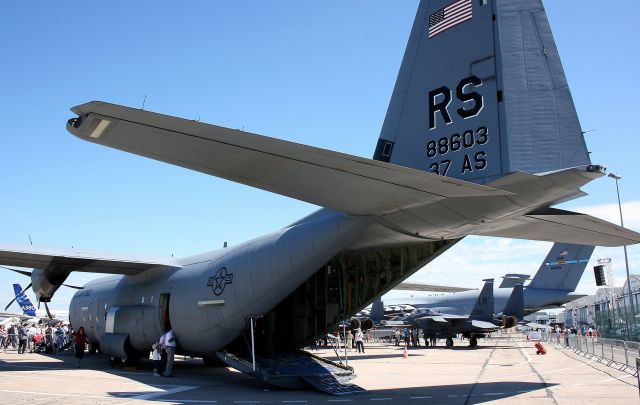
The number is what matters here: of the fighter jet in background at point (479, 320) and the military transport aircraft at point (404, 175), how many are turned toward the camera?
0

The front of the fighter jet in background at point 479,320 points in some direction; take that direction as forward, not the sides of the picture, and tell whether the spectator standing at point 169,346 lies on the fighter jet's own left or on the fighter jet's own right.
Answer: on the fighter jet's own left

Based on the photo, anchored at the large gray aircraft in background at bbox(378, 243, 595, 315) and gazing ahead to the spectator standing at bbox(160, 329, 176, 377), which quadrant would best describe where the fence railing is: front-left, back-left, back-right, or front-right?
front-left

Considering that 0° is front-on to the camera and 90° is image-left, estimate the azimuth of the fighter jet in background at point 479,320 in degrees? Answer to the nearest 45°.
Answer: approximately 135°
